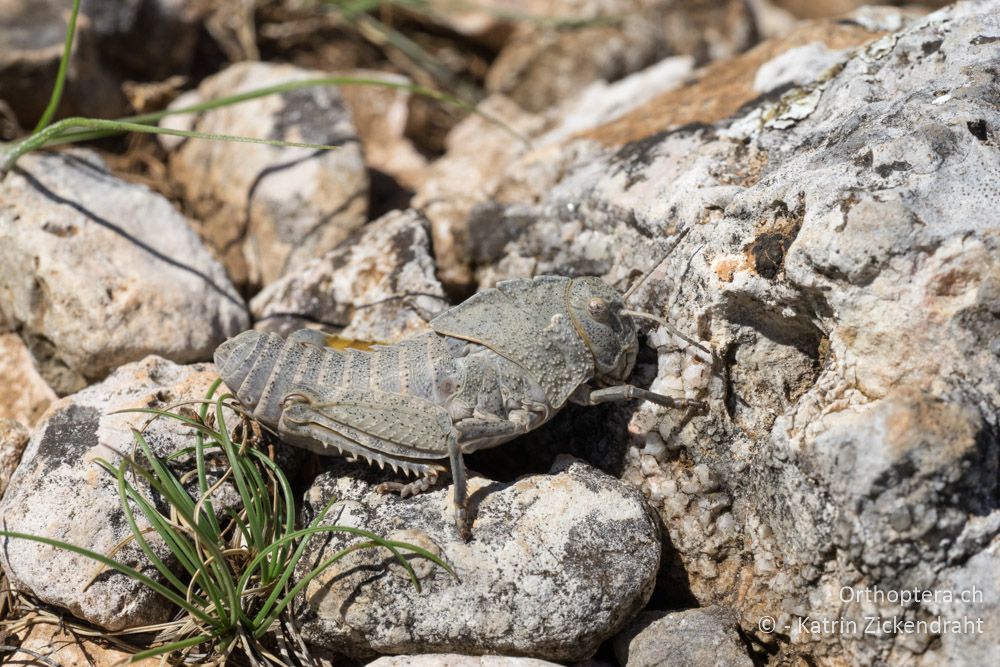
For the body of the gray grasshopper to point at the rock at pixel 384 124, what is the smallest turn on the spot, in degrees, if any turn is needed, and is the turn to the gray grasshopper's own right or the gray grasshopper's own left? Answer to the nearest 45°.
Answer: approximately 90° to the gray grasshopper's own left

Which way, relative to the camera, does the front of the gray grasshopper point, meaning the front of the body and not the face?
to the viewer's right

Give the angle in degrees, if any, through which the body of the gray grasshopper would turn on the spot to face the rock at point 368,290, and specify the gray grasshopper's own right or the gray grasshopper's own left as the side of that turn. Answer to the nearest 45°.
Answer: approximately 90° to the gray grasshopper's own left

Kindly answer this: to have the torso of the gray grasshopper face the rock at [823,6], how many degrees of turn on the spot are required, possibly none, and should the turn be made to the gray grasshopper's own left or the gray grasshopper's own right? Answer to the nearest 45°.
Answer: approximately 45° to the gray grasshopper's own left

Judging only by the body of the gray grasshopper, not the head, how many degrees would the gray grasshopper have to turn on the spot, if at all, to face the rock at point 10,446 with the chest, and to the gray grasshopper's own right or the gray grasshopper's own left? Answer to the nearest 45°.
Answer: approximately 180°

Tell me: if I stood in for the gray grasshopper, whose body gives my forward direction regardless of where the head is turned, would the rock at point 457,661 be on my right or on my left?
on my right

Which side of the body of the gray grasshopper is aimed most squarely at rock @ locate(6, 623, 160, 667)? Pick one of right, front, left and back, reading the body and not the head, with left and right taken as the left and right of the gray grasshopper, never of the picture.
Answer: back
